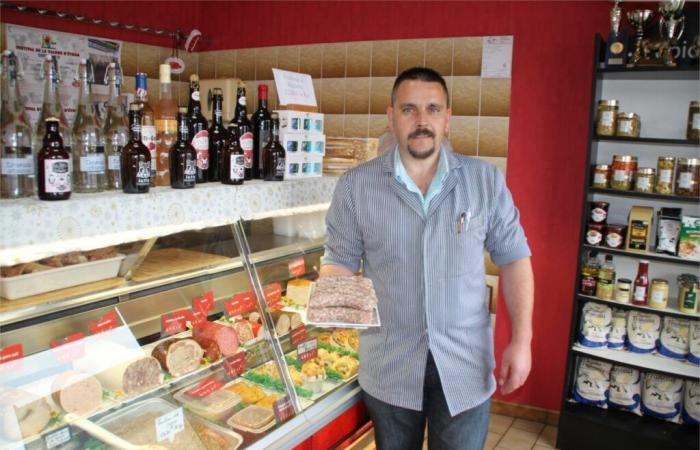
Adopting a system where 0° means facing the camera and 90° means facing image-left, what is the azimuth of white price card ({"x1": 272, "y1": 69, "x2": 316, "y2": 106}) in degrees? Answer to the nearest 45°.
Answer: approximately 0°

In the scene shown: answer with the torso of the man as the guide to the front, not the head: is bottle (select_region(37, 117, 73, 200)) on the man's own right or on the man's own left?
on the man's own right

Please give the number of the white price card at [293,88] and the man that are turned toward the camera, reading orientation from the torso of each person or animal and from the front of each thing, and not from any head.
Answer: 2

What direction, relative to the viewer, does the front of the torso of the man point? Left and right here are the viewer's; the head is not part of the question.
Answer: facing the viewer

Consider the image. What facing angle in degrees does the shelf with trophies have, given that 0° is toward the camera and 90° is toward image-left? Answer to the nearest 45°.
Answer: approximately 45°

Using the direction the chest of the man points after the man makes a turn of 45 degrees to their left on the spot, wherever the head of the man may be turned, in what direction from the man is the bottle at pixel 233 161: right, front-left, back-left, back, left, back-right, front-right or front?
back-right

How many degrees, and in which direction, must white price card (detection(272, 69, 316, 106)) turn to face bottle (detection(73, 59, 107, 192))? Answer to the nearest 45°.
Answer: approximately 45° to its right

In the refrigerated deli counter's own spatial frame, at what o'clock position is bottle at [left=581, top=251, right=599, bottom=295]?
The bottle is roughly at 10 o'clock from the refrigerated deli counter.
